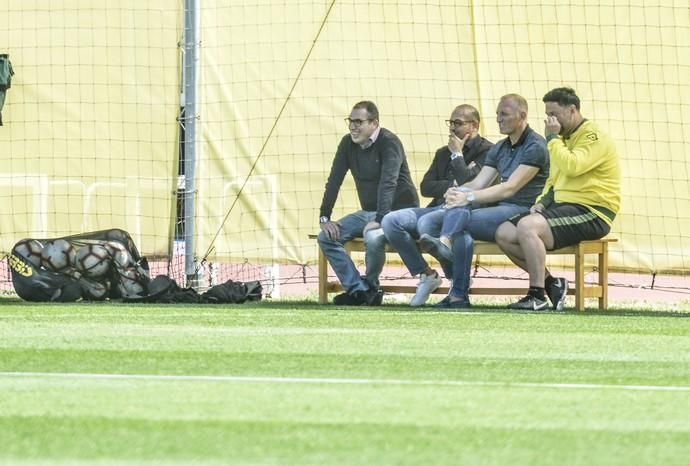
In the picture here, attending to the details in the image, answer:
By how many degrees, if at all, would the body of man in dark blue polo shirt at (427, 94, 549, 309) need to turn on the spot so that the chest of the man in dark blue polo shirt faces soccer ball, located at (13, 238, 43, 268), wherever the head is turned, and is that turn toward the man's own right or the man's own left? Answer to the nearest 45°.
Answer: approximately 45° to the man's own right

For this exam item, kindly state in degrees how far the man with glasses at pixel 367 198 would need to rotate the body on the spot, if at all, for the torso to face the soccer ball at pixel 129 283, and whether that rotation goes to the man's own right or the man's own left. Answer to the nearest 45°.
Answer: approximately 45° to the man's own right

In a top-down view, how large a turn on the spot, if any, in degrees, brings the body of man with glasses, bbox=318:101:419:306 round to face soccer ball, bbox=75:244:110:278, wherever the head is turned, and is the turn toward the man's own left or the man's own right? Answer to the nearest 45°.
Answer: approximately 45° to the man's own right

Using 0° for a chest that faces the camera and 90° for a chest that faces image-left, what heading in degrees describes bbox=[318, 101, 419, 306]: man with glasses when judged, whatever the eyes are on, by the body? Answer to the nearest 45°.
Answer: approximately 45°

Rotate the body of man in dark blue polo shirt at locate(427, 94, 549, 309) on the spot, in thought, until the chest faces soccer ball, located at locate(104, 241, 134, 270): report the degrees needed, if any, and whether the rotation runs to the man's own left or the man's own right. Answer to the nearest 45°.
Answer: approximately 45° to the man's own right

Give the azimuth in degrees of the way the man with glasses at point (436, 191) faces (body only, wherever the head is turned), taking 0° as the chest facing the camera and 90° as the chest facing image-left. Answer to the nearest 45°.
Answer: approximately 45°

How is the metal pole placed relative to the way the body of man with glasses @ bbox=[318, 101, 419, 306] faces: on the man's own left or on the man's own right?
on the man's own right
